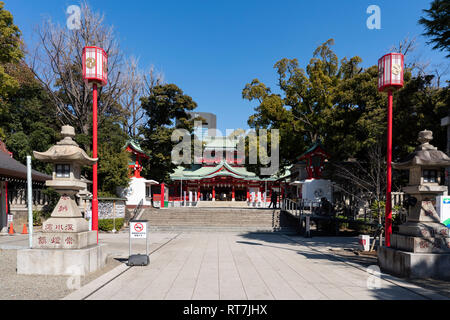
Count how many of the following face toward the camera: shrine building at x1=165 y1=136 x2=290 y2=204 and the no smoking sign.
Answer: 2

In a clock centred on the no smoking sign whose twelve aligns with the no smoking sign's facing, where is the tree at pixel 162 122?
The tree is roughly at 6 o'clock from the no smoking sign.

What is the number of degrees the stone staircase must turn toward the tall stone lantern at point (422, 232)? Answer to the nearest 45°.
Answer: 0° — it already faces it

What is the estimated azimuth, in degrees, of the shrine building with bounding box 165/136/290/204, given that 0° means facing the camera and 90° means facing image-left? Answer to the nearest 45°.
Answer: approximately 0°

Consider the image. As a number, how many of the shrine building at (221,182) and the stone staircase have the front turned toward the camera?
2

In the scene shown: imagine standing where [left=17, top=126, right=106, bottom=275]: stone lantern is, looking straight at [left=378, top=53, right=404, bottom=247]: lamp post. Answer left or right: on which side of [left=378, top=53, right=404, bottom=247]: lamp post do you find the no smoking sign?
left

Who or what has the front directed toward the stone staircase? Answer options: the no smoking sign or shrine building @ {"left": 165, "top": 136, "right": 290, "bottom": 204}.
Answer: the shrine building

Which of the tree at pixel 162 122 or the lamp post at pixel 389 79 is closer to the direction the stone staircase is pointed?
the lamp post
